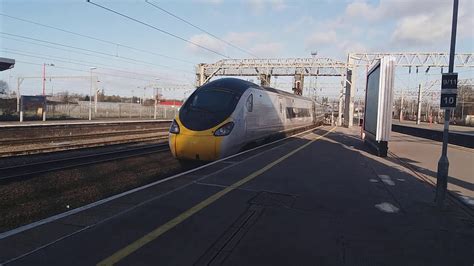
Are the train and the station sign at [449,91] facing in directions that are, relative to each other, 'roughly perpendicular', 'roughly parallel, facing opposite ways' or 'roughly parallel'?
roughly parallel

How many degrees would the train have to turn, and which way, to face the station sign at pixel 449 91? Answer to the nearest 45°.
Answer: approximately 90° to its left

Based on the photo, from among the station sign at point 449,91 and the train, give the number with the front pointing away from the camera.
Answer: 0

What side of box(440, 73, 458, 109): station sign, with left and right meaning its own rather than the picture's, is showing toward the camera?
front

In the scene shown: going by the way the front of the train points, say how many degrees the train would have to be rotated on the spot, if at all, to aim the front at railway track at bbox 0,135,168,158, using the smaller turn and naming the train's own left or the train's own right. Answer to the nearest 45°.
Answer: approximately 90° to the train's own right

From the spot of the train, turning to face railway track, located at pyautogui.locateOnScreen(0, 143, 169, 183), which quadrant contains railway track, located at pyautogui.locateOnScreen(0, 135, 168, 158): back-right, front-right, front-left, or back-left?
front-right

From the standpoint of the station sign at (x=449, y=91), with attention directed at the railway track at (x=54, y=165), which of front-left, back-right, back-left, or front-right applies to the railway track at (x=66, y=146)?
front-right

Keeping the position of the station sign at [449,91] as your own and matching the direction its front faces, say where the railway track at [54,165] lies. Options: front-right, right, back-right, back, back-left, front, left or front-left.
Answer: right

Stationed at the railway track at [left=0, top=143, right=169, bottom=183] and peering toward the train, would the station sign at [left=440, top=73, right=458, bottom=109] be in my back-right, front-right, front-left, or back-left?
front-right

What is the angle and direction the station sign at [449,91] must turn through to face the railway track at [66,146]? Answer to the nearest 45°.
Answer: approximately 90° to its right

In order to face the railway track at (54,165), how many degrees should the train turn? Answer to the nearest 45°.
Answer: approximately 45° to its right

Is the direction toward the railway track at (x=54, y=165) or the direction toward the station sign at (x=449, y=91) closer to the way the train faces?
the railway track
